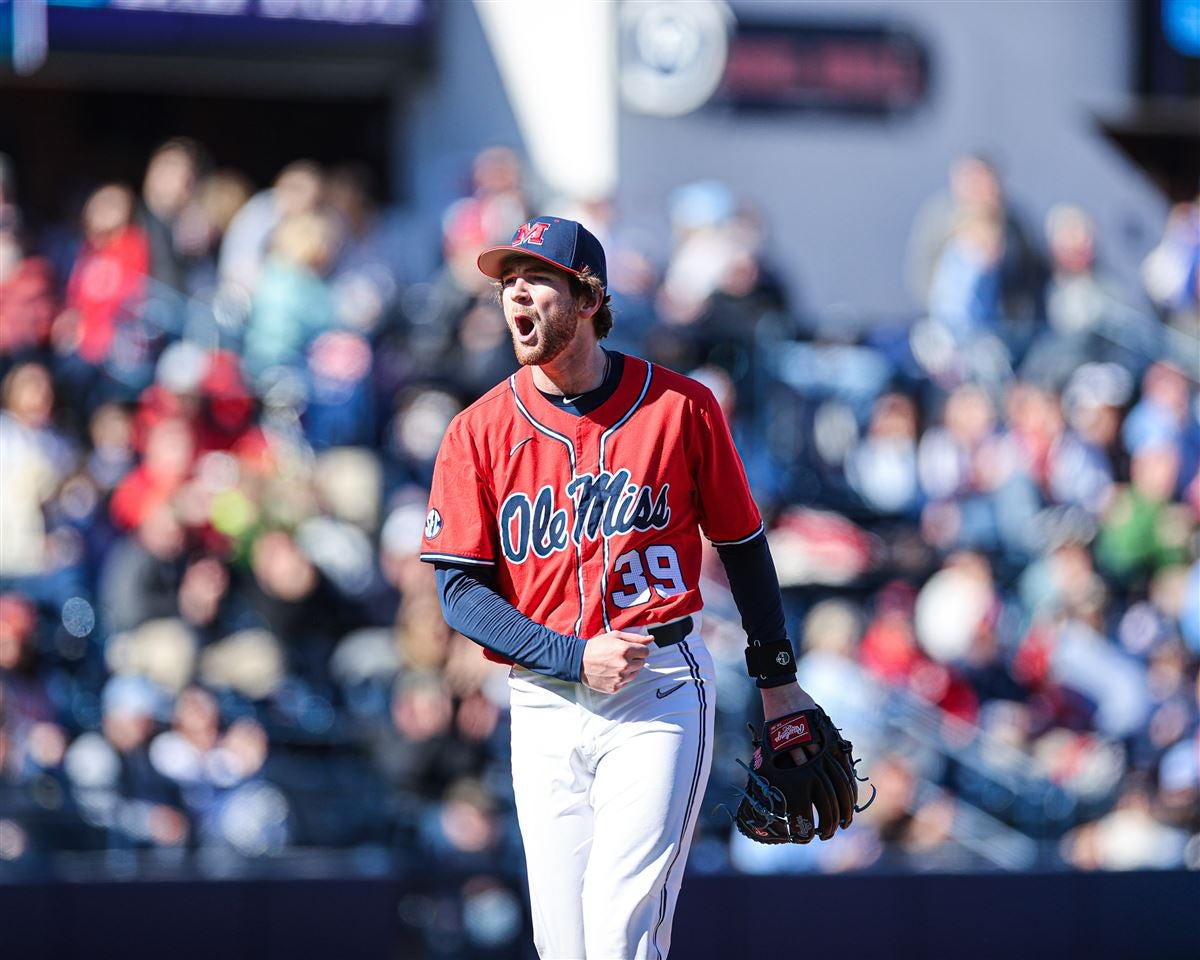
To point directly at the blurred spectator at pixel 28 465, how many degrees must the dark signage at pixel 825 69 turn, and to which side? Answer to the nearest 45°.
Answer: approximately 45° to its right

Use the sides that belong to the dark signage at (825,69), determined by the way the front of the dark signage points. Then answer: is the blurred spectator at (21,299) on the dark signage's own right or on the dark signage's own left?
on the dark signage's own right

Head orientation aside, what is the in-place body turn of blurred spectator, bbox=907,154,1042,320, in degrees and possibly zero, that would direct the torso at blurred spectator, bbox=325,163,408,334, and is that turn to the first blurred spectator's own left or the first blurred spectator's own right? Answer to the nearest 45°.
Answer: approximately 90° to the first blurred spectator's own right

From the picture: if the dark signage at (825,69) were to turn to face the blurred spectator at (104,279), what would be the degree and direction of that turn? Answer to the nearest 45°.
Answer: approximately 45° to its right

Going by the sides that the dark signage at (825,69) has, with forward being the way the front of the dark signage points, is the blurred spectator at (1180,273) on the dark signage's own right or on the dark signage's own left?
on the dark signage's own left

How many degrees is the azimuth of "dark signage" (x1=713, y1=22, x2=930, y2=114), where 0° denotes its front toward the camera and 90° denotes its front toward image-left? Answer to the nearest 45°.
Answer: approximately 0°

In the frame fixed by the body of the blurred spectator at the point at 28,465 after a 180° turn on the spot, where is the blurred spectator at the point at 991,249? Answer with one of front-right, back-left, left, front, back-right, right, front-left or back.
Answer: right

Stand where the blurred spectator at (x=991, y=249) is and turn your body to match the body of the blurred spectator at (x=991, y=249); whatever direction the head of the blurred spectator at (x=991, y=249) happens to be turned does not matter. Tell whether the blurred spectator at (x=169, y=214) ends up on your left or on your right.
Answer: on your right

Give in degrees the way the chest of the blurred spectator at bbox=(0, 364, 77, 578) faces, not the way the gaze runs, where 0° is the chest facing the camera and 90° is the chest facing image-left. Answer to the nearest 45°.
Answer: approximately 0°

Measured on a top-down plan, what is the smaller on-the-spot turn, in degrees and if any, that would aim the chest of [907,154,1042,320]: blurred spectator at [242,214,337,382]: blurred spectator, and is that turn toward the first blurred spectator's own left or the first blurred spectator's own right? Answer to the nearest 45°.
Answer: approximately 45° to the first blurred spectator's own right
